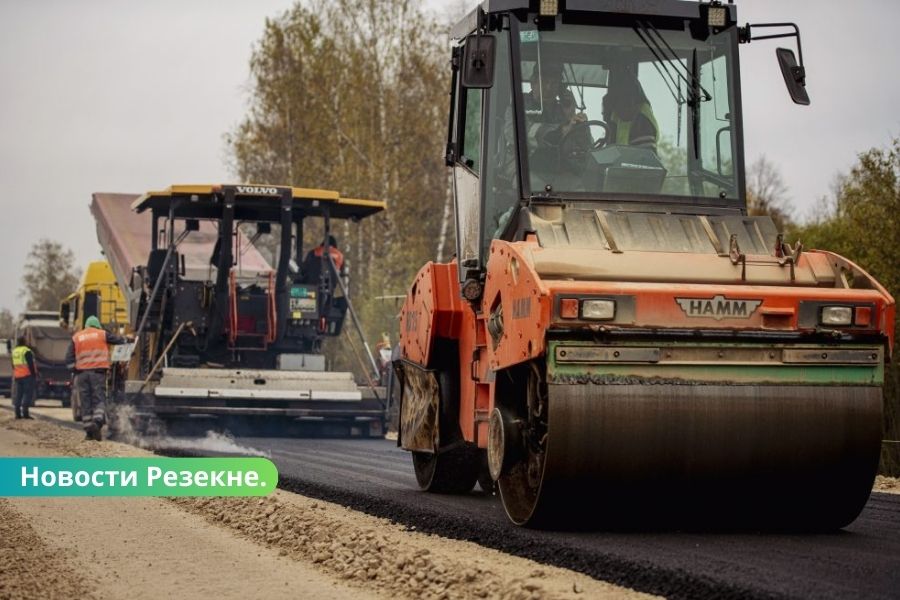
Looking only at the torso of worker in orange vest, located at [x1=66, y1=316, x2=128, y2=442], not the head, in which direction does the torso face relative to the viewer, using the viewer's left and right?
facing away from the viewer

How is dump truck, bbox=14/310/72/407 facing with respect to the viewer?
away from the camera

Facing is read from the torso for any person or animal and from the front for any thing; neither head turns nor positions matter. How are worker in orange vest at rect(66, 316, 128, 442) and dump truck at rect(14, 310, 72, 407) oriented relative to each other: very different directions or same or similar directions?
same or similar directions

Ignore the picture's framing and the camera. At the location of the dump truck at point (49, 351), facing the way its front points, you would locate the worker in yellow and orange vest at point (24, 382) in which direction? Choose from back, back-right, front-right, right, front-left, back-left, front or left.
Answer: back

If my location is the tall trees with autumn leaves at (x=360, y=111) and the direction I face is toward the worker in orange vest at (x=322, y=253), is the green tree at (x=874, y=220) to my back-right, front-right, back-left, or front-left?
front-left

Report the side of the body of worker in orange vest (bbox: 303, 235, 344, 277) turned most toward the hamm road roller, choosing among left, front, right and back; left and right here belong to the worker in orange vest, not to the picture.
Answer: back

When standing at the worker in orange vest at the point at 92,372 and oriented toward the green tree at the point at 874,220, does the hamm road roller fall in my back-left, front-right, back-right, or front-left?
front-right
